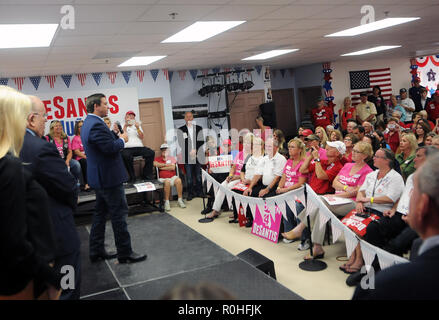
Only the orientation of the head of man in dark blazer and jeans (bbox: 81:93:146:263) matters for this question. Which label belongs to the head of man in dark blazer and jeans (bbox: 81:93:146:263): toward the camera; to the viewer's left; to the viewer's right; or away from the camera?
to the viewer's right

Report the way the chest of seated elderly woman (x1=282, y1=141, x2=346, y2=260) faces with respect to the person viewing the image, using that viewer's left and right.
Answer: facing to the left of the viewer

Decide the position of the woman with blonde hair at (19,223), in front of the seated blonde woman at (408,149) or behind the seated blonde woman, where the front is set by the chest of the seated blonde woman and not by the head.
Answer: in front

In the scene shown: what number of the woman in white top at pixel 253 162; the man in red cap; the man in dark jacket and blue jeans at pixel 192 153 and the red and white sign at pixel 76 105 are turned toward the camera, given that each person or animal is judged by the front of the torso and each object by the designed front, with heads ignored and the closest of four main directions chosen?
3

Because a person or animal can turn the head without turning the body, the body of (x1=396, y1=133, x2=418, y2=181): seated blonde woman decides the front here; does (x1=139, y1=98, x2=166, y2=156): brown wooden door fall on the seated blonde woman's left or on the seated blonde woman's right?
on the seated blonde woman's right

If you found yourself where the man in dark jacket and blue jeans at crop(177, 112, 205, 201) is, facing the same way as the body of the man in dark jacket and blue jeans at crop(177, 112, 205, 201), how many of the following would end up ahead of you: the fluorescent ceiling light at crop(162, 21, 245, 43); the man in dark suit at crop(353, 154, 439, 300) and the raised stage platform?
3

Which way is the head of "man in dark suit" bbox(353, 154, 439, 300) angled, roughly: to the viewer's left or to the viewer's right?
to the viewer's left

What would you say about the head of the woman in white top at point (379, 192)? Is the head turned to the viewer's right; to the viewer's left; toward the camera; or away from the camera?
to the viewer's left

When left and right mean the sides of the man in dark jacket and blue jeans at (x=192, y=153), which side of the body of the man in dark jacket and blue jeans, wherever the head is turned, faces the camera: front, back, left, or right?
front

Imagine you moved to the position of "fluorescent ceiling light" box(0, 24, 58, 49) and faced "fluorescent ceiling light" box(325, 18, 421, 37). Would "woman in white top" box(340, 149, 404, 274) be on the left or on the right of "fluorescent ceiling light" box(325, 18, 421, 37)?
right

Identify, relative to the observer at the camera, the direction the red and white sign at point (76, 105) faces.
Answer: facing the viewer

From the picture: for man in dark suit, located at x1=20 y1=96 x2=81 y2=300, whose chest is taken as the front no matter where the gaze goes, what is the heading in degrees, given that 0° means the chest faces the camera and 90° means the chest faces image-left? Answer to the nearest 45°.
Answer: approximately 270°

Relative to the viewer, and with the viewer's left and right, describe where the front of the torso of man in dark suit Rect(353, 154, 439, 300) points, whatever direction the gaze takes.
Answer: facing away from the viewer and to the left of the viewer
